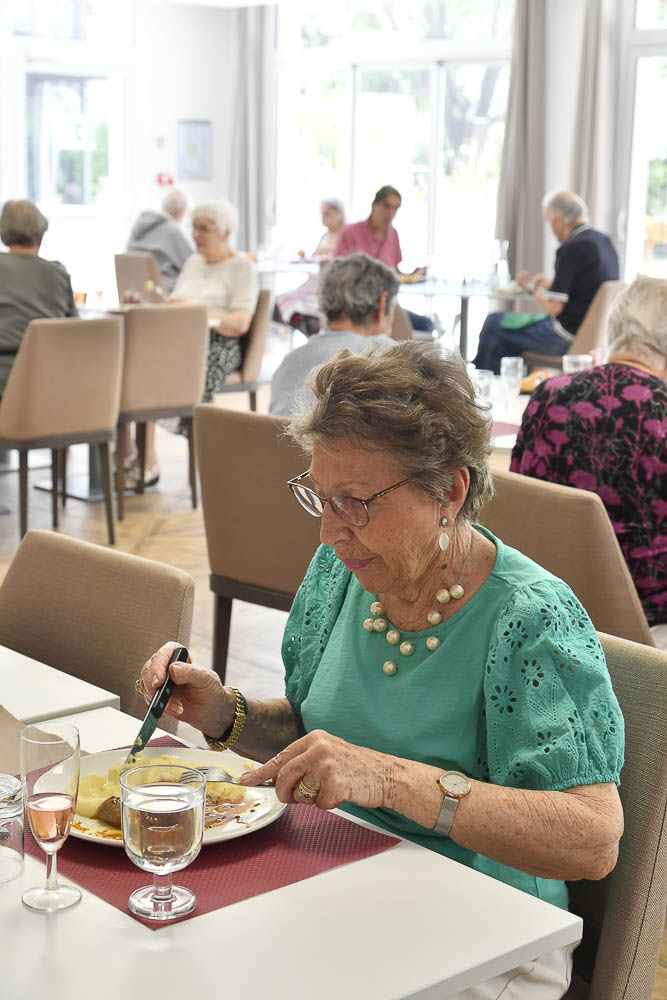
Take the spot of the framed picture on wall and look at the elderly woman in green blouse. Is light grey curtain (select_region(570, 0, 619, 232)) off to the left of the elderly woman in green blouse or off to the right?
left

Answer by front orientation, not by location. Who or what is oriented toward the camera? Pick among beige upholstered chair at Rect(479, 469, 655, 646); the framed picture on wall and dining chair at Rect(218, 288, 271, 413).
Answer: the framed picture on wall

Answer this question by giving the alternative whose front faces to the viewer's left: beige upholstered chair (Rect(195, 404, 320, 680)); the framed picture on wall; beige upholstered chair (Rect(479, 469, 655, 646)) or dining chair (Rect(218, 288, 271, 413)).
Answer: the dining chair

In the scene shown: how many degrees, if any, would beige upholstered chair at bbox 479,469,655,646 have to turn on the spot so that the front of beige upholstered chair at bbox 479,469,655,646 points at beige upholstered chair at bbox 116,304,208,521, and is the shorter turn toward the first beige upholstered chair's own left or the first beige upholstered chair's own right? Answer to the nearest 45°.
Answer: approximately 90° to the first beige upholstered chair's own left

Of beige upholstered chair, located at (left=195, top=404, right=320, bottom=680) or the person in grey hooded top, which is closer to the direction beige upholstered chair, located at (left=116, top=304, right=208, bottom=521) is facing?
the person in grey hooded top

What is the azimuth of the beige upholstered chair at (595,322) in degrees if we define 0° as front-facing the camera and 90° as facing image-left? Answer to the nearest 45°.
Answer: approximately 90°

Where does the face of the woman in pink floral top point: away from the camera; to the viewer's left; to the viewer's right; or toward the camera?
away from the camera

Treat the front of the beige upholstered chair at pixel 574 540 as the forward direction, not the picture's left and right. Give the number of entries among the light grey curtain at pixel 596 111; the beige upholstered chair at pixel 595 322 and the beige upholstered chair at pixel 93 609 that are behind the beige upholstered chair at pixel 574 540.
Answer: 1

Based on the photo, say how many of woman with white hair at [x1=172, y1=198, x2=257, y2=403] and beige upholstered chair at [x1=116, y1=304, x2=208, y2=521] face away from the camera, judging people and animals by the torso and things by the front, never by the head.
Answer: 1

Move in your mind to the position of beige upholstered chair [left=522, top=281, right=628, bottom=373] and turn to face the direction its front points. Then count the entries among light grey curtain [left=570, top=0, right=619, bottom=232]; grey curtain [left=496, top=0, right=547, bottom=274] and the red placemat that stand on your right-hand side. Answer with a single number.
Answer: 2

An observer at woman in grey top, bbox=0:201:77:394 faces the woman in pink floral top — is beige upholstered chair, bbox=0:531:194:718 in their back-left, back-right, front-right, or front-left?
front-right

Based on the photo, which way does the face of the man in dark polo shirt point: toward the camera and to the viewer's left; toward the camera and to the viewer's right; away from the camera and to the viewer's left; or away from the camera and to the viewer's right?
away from the camera and to the viewer's left

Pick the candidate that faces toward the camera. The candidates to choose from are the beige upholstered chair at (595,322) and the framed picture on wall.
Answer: the framed picture on wall

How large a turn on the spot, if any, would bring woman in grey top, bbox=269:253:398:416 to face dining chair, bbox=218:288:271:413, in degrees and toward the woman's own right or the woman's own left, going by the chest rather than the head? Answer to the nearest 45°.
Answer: approximately 45° to the woman's own left

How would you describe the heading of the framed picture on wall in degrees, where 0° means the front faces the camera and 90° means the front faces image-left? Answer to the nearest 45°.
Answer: approximately 0°

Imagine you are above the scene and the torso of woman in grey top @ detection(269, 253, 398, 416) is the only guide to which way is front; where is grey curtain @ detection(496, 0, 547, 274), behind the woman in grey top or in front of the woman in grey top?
in front

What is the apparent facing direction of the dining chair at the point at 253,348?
to the viewer's left

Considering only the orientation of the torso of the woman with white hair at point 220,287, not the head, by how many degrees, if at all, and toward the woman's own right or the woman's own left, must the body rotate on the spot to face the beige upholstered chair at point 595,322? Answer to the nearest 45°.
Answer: approximately 135° to the woman's own left

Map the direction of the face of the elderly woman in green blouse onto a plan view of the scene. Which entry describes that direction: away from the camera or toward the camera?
toward the camera
